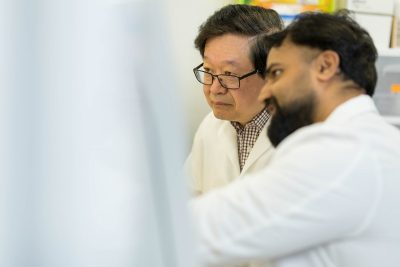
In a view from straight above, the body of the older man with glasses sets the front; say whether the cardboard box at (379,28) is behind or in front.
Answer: behind

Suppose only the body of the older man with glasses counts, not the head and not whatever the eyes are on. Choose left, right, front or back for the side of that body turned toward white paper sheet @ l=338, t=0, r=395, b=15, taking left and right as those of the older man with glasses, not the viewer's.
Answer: back

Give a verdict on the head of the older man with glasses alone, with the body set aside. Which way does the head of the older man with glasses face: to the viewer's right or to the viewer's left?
to the viewer's left
